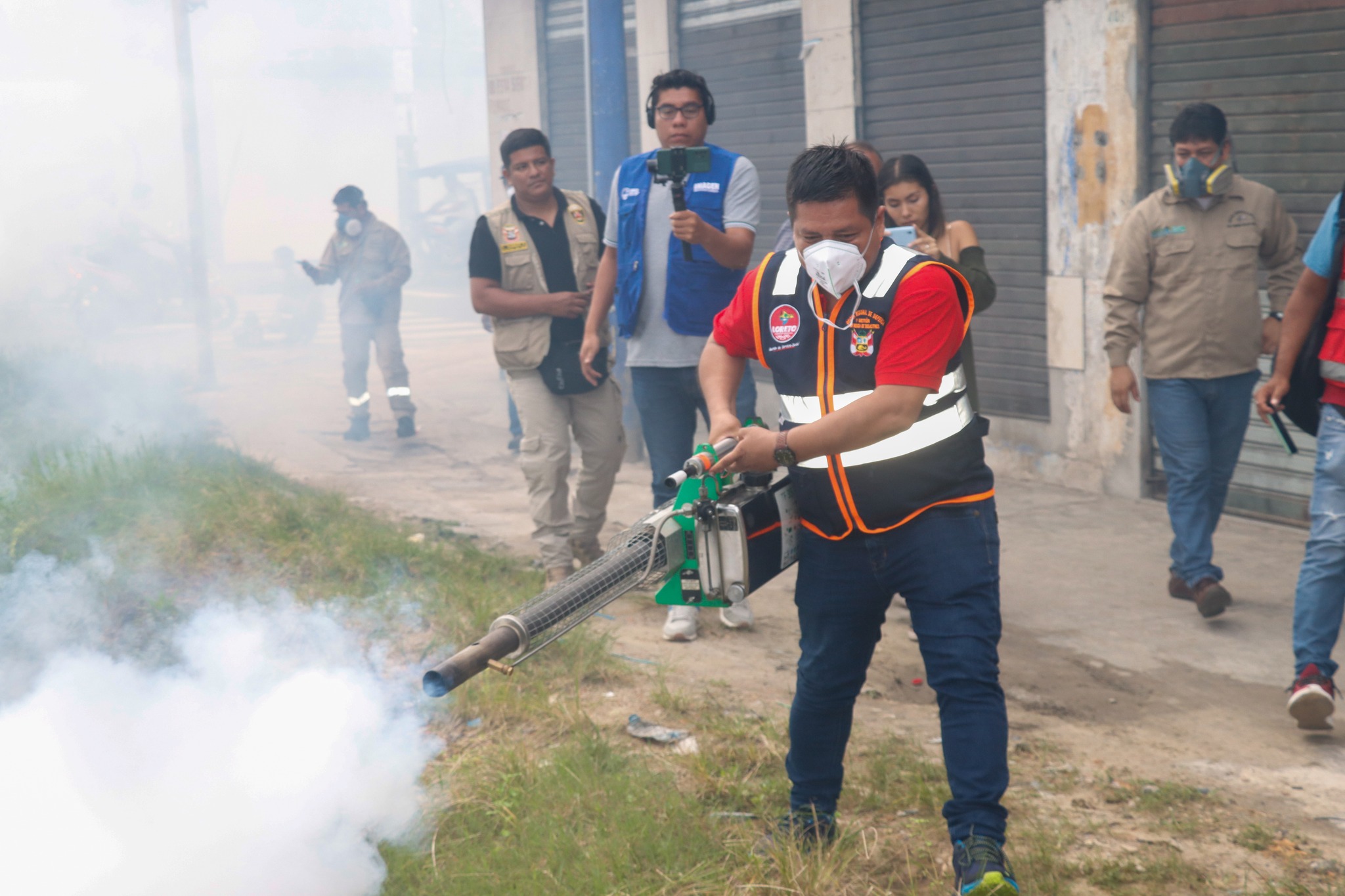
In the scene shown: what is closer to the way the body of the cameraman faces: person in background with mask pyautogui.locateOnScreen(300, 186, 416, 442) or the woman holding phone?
the woman holding phone

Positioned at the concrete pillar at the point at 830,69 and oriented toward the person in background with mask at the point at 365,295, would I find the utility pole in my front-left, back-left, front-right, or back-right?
front-right

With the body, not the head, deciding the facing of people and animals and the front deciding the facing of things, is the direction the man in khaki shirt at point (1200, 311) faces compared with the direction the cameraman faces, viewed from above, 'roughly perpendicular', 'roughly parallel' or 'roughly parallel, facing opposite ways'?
roughly parallel

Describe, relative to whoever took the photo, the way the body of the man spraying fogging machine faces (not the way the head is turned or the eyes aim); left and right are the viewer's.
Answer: facing the viewer and to the left of the viewer

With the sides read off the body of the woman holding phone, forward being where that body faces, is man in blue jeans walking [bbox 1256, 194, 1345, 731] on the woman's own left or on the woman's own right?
on the woman's own left

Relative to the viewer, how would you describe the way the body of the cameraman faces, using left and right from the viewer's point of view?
facing the viewer

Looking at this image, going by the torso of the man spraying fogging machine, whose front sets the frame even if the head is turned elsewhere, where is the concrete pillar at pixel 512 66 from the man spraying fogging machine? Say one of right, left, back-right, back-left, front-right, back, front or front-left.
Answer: back-right

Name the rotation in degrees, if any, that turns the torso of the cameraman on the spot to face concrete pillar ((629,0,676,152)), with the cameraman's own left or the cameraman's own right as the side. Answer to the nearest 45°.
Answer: approximately 180°

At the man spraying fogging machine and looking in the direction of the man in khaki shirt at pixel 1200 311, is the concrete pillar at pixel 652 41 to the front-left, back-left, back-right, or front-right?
front-left

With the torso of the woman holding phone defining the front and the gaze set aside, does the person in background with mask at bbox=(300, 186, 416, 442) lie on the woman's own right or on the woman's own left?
on the woman's own right

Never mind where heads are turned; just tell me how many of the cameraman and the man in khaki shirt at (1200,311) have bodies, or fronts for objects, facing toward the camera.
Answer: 2

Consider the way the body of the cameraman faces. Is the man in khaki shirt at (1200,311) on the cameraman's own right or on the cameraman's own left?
on the cameraman's own left

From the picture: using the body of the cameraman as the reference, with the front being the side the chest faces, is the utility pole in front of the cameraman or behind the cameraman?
behind
